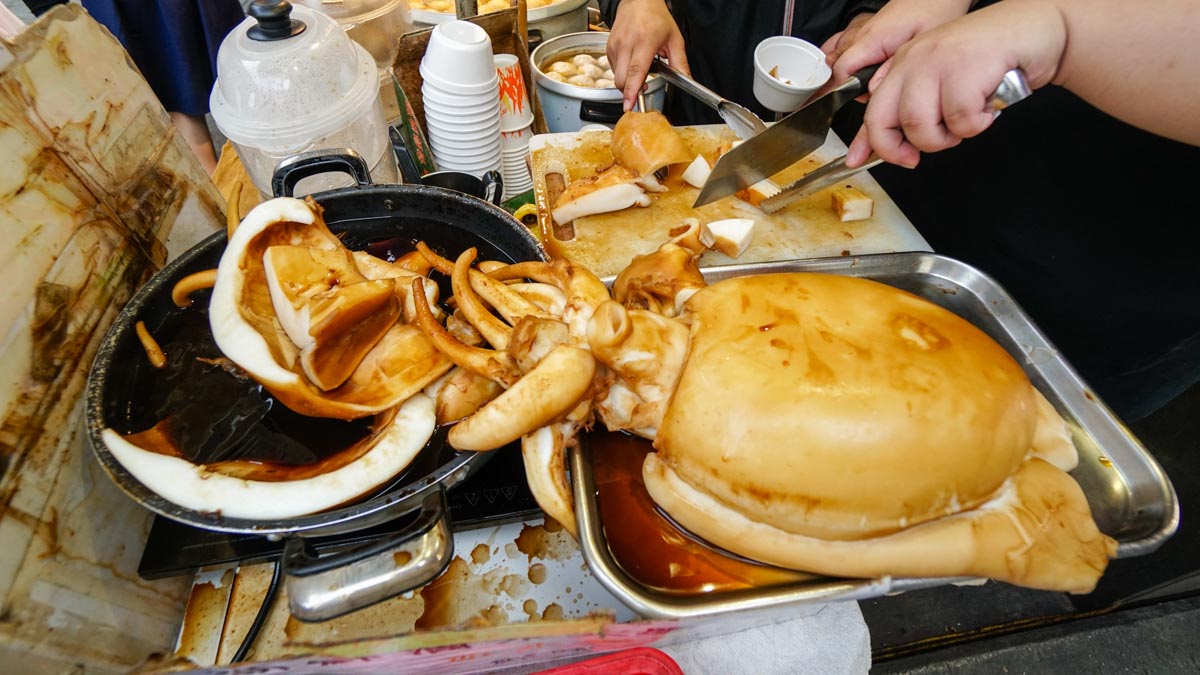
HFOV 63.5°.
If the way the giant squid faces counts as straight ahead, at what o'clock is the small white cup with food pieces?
The small white cup with food pieces is roughly at 3 o'clock from the giant squid.

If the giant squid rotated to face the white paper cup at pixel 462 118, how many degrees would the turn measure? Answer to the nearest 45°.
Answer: approximately 45° to its right

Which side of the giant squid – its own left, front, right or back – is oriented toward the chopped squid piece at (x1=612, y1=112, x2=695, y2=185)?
right

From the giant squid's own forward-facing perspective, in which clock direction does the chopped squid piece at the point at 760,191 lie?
The chopped squid piece is roughly at 3 o'clock from the giant squid.

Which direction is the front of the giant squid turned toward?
to the viewer's left

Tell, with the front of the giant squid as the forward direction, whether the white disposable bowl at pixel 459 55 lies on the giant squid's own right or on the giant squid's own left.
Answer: on the giant squid's own right

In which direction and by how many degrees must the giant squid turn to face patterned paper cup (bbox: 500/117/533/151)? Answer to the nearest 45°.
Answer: approximately 45° to its right

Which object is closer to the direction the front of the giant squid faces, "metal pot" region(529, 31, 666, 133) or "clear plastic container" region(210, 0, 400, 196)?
the clear plastic container

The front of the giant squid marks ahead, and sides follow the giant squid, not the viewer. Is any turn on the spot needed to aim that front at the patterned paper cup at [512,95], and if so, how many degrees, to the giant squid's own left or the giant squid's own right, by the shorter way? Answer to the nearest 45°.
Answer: approximately 45° to the giant squid's own right

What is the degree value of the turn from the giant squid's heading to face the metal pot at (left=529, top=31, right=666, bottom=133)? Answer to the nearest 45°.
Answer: approximately 90° to its right

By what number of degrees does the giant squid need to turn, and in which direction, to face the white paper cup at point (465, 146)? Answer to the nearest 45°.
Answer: approximately 45° to its right

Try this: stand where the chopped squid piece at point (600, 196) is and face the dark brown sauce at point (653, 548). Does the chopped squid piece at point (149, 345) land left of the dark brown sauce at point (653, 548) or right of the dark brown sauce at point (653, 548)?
right
